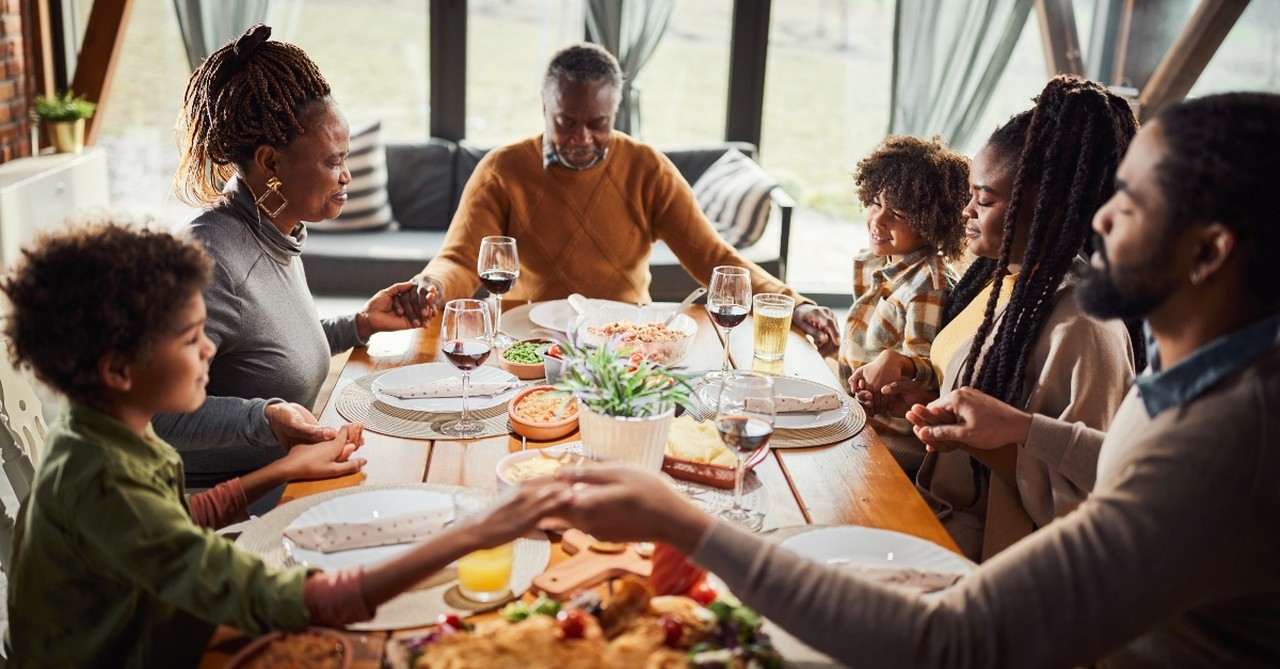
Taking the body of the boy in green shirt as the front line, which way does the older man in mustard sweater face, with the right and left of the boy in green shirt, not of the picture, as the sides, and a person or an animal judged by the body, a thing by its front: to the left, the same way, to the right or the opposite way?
to the right

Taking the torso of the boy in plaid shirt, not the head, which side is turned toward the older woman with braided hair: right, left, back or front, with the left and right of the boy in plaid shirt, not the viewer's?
front

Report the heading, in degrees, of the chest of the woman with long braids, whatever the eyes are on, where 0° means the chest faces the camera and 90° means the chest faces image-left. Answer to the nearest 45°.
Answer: approximately 90°

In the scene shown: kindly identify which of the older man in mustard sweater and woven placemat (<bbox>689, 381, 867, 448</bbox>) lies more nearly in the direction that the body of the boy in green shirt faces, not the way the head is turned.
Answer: the woven placemat

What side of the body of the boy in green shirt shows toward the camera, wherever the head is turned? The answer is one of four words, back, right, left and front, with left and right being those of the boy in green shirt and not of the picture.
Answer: right

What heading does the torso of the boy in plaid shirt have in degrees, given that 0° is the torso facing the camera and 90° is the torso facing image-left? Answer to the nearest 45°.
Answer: approximately 45°

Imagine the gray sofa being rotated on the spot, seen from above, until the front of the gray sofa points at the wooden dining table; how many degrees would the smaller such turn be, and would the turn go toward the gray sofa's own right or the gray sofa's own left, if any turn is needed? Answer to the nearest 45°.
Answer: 0° — it already faces it

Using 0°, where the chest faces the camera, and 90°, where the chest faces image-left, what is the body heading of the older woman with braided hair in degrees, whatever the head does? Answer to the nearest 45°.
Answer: approximately 270°

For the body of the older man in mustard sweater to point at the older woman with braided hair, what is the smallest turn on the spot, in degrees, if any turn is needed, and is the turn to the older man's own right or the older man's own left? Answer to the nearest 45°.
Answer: approximately 45° to the older man's own right

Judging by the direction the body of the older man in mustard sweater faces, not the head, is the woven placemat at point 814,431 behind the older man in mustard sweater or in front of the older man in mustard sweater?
in front

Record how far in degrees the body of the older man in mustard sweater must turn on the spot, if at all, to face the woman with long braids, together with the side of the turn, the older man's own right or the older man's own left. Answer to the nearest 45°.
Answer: approximately 45° to the older man's own left

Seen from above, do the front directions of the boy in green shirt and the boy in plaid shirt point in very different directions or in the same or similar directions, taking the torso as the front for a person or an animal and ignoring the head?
very different directions
